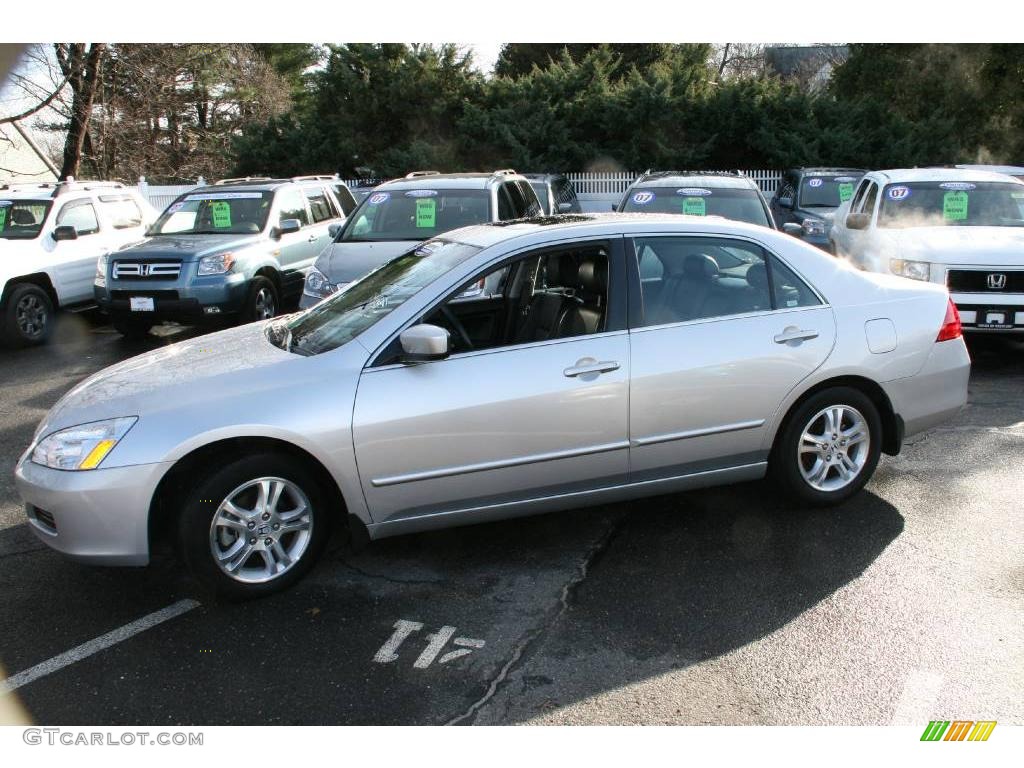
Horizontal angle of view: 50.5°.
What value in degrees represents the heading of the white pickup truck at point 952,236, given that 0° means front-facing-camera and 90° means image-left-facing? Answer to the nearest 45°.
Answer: approximately 0°

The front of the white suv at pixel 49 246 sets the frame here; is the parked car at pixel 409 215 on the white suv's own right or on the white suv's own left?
on the white suv's own left

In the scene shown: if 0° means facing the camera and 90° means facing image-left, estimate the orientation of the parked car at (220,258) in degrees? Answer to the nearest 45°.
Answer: approximately 45°

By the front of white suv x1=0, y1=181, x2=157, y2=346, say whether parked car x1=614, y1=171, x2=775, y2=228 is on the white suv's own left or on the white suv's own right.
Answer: on the white suv's own left

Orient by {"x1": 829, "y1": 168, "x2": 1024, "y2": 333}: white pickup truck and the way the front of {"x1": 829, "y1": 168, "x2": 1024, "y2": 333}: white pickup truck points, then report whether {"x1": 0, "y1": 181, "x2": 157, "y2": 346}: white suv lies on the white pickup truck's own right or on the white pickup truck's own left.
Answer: on the white pickup truck's own right

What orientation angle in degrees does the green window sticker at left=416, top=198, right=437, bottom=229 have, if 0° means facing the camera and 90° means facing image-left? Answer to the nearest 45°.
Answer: approximately 0°

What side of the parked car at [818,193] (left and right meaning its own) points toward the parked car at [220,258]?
right

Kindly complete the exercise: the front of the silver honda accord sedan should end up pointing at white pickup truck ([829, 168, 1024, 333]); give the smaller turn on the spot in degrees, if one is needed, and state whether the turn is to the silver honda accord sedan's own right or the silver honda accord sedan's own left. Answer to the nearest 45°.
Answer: approximately 135° to the silver honda accord sedan's own right

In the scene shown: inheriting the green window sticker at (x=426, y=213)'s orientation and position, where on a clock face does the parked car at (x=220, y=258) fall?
The parked car is roughly at 4 o'clock from the green window sticker.

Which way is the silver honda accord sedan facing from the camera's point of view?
to the viewer's left

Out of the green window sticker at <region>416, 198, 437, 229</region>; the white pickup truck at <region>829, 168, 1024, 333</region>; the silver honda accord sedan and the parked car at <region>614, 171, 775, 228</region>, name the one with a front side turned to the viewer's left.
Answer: the silver honda accord sedan
